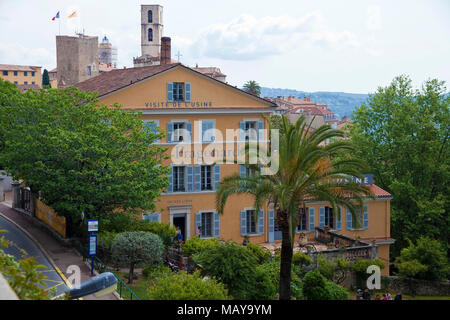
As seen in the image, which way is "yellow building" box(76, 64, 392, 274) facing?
toward the camera

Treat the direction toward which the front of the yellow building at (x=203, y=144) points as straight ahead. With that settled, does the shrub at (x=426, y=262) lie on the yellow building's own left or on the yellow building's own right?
on the yellow building's own left

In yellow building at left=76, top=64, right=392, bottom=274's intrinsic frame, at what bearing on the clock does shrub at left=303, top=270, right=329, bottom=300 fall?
The shrub is roughly at 11 o'clock from the yellow building.

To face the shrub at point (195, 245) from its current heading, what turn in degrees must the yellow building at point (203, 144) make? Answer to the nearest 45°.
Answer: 0° — it already faces it

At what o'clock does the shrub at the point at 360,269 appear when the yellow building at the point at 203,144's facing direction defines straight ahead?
The shrub is roughly at 10 o'clock from the yellow building.

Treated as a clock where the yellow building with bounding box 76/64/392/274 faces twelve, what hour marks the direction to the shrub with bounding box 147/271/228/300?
The shrub is roughly at 12 o'clock from the yellow building.

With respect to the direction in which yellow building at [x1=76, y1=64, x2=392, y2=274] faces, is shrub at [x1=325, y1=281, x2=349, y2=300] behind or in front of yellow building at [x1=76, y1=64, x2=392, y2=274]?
in front

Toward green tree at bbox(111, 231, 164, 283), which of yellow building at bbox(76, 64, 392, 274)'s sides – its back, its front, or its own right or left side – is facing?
front

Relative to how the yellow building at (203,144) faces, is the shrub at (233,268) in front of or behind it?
in front

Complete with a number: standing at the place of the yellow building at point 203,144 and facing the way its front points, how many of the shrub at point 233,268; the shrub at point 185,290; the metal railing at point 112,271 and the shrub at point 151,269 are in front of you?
4

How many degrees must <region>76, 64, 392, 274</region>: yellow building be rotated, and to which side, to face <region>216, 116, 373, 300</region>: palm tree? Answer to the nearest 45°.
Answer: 0° — it already faces it
